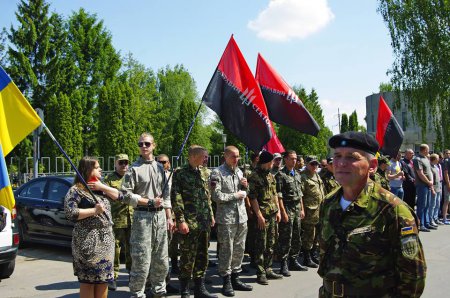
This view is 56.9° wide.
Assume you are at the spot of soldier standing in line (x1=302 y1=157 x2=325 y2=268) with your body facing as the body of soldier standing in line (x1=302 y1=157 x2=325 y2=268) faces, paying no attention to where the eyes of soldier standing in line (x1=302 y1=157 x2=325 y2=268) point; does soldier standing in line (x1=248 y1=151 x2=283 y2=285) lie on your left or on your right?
on your right

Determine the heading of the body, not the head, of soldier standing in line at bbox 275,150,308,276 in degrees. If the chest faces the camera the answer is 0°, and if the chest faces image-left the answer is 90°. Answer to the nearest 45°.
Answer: approximately 315°

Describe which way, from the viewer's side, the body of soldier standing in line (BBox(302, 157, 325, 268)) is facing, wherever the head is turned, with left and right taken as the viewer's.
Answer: facing the viewer and to the right of the viewer

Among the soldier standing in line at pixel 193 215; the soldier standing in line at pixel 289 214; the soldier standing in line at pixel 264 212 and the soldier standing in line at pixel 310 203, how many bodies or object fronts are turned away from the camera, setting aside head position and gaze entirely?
0

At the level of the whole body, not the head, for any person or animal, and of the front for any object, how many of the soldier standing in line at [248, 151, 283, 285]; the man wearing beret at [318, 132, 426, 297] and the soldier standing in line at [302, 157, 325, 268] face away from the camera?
0

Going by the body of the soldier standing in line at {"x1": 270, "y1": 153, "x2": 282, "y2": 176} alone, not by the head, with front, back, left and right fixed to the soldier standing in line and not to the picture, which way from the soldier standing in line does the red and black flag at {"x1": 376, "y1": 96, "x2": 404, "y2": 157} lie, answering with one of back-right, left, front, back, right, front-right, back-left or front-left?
left

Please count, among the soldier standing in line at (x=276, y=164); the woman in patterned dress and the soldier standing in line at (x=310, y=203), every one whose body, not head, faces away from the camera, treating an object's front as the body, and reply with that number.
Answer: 0

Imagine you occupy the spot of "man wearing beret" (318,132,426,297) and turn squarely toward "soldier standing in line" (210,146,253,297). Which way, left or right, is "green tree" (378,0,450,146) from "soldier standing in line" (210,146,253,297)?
right

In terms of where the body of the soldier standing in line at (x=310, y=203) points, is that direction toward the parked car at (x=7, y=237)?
no

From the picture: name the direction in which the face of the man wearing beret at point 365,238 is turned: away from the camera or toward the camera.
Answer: toward the camera

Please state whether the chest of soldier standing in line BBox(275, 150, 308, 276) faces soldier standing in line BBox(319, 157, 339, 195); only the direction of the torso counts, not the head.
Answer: no

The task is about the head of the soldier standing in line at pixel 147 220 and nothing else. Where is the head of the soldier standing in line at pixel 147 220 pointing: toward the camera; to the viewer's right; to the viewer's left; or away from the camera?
toward the camera

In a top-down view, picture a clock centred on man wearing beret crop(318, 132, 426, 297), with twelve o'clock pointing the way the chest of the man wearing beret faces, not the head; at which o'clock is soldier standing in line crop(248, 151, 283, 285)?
The soldier standing in line is roughly at 4 o'clock from the man wearing beret.

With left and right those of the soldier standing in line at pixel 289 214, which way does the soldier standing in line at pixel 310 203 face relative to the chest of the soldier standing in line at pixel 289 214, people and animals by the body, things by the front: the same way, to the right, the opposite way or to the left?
the same way

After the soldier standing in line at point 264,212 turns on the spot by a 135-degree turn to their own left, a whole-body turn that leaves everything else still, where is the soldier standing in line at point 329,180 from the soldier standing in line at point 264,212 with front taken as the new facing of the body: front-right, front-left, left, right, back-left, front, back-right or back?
front-right

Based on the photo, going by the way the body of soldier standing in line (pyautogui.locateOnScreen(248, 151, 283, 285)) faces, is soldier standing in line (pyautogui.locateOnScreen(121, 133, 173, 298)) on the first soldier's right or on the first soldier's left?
on the first soldier's right

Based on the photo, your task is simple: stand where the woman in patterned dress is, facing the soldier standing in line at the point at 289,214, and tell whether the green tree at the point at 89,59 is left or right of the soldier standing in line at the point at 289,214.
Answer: left

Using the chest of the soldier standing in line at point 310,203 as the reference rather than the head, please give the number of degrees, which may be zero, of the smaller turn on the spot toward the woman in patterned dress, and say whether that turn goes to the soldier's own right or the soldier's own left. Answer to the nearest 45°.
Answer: approximately 90° to the soldier's own right

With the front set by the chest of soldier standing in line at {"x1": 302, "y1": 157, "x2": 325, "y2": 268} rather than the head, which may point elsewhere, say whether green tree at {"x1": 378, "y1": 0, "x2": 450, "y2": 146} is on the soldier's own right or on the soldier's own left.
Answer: on the soldier's own left
